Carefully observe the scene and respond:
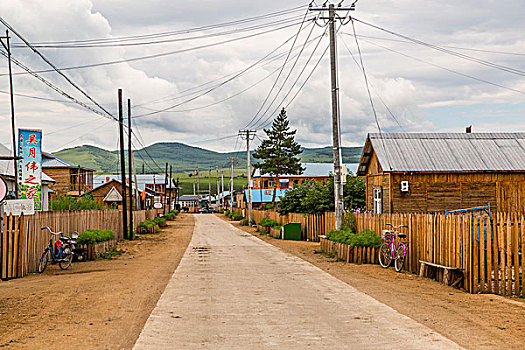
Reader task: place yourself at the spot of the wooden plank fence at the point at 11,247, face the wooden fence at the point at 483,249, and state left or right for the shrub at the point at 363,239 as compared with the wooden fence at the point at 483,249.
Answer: left

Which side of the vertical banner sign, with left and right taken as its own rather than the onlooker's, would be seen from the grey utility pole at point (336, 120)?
left

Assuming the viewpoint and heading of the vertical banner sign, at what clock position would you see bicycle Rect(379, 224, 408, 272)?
The bicycle is roughly at 10 o'clock from the vertical banner sign.

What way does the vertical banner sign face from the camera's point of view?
toward the camera

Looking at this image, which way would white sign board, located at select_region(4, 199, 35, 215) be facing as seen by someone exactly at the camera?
facing the viewer

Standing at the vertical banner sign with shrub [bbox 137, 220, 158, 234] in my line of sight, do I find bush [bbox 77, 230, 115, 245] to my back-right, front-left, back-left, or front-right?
front-right

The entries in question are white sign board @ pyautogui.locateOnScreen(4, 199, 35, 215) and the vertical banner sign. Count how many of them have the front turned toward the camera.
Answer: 2

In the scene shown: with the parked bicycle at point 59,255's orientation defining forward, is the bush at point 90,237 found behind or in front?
behind

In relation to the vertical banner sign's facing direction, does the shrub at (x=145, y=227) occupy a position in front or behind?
behind

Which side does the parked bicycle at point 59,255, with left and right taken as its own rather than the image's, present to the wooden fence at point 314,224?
back

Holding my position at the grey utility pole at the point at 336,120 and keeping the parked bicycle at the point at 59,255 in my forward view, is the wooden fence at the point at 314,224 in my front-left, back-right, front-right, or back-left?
back-right
